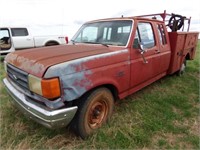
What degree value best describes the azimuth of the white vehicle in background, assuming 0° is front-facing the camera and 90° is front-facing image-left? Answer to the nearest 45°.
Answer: approximately 90°

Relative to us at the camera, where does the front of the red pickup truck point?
facing the viewer and to the left of the viewer

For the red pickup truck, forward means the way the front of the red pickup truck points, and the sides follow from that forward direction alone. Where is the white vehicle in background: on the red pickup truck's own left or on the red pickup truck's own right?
on the red pickup truck's own right

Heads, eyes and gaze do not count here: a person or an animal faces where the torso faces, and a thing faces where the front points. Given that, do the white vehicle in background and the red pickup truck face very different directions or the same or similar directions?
same or similar directions

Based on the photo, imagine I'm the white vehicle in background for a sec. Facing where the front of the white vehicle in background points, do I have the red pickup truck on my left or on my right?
on my left

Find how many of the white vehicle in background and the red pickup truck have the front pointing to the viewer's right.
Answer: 0
